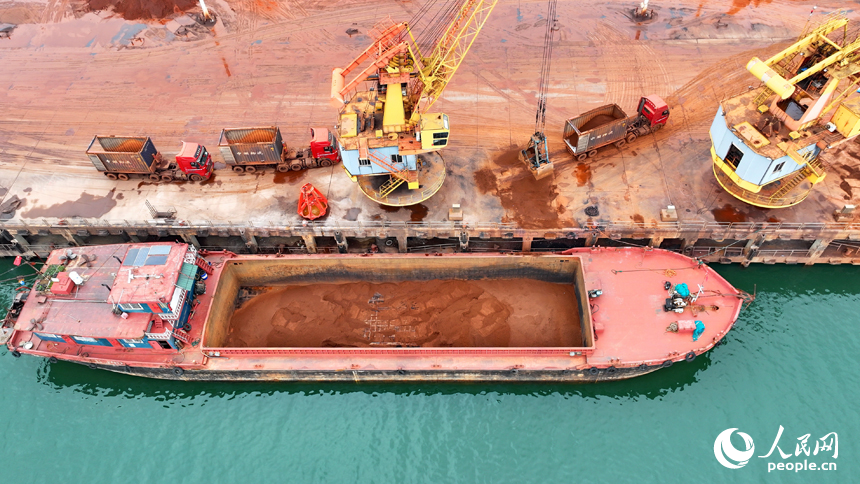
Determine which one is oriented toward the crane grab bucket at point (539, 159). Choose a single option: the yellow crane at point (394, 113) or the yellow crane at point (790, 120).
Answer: the yellow crane at point (394, 113)

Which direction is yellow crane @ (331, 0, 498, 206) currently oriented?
to the viewer's right

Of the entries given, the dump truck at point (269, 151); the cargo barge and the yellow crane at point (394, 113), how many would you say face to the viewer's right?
3

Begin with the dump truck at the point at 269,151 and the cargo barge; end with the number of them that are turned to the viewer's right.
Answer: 2

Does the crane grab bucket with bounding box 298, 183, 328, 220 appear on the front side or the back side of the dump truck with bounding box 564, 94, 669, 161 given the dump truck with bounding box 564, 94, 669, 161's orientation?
on the back side

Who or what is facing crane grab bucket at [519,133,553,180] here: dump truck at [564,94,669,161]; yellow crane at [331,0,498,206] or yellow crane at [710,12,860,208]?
yellow crane at [331,0,498,206]

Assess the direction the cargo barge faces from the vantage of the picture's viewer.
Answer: facing to the right of the viewer

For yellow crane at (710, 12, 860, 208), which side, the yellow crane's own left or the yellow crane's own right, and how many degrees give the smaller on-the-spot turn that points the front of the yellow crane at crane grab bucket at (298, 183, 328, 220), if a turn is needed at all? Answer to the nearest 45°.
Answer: approximately 180°

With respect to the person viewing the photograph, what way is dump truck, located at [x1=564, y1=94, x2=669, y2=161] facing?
facing away from the viewer and to the right of the viewer

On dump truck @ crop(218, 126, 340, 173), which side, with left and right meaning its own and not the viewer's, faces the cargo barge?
right

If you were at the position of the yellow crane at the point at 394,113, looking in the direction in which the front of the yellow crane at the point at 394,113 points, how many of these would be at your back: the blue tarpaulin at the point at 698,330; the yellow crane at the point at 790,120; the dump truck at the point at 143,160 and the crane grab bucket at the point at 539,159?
1

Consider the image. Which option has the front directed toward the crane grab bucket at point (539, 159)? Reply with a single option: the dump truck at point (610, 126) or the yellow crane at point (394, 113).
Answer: the yellow crane

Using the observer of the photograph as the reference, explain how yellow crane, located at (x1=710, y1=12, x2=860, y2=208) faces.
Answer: facing away from the viewer and to the right of the viewer

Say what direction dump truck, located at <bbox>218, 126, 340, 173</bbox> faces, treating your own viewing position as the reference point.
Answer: facing to the right of the viewer
